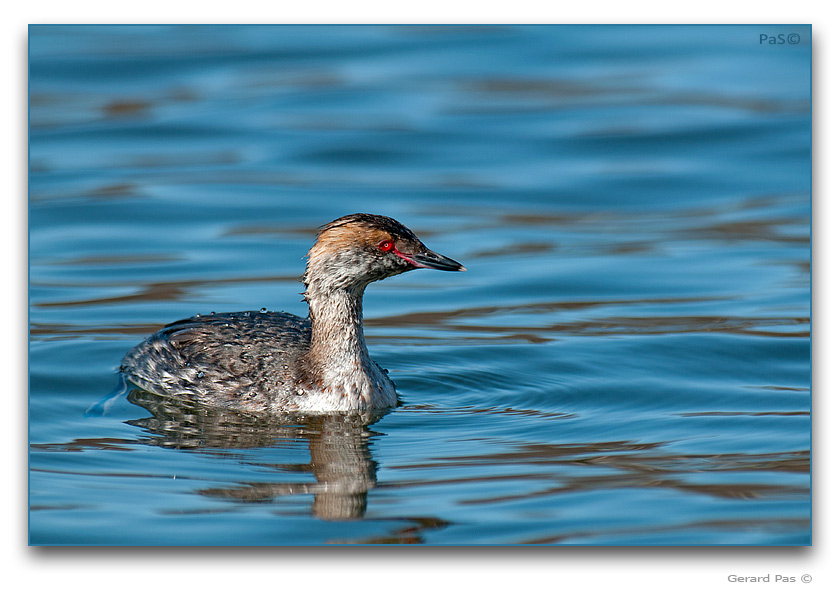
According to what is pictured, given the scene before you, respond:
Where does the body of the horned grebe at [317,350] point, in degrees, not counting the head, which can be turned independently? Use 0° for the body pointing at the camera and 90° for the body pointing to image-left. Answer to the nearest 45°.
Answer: approximately 270°
